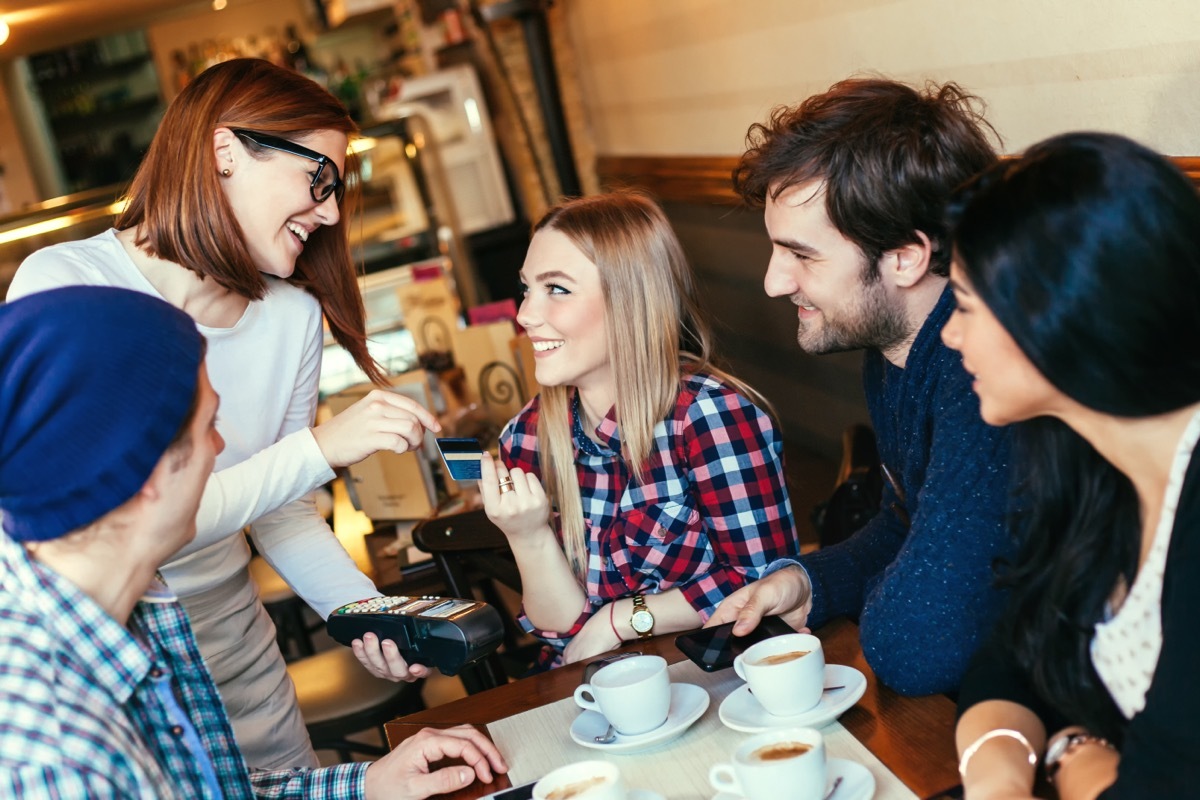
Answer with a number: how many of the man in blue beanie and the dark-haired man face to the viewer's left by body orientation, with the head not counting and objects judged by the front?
1

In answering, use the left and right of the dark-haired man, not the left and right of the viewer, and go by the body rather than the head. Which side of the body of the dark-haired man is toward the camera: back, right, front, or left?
left

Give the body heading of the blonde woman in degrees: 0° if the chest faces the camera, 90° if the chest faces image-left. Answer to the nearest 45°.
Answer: approximately 45°

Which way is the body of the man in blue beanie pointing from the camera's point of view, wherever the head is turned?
to the viewer's right

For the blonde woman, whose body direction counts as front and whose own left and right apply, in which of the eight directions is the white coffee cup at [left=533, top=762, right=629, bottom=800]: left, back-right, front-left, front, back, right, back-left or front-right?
front-left

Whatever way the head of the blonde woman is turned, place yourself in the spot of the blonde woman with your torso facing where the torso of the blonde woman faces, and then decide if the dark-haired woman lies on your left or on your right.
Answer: on your left

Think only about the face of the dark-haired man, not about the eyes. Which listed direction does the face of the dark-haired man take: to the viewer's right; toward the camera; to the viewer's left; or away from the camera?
to the viewer's left

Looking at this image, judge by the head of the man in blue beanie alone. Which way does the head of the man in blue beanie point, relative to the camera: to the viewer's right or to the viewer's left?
to the viewer's right

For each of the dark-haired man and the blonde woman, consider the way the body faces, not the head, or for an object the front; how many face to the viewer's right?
0
